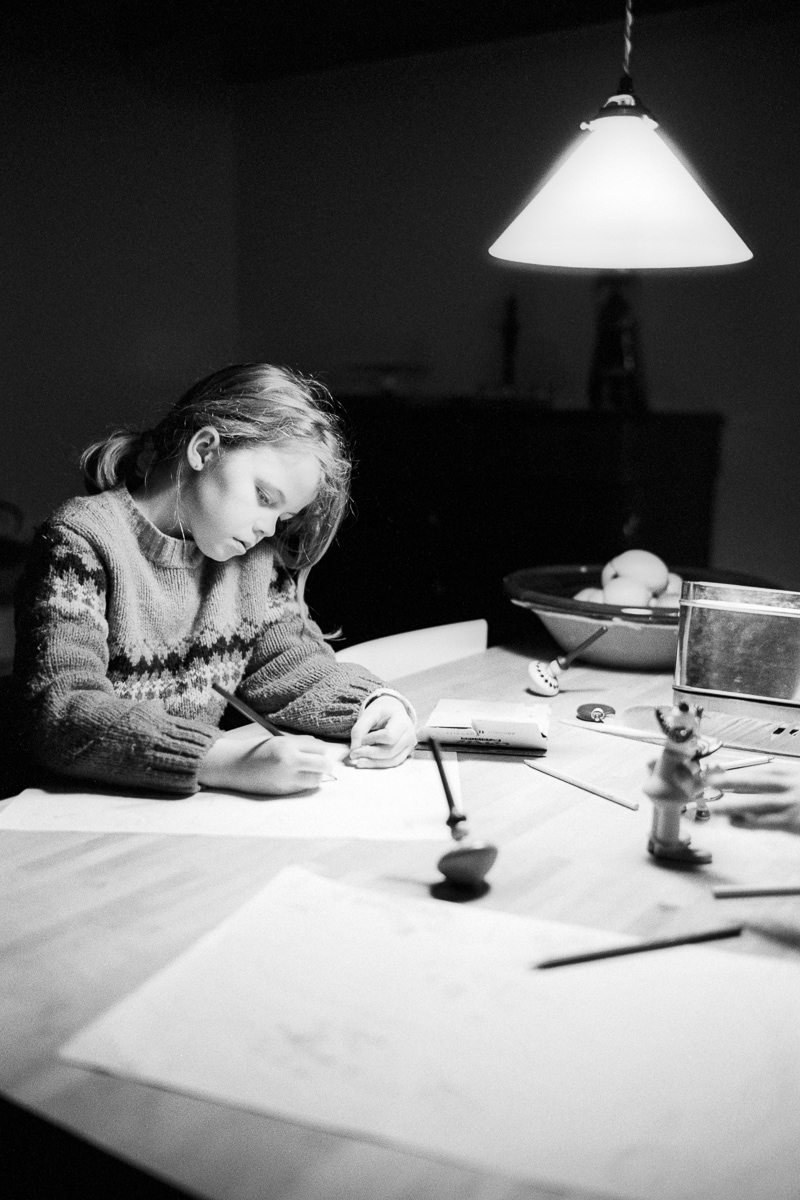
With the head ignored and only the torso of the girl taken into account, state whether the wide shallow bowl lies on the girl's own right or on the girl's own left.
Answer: on the girl's own left

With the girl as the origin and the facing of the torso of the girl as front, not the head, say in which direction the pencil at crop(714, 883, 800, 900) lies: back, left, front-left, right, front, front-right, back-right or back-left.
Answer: front

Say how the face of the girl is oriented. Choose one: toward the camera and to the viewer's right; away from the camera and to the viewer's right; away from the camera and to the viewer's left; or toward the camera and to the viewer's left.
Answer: toward the camera and to the viewer's right

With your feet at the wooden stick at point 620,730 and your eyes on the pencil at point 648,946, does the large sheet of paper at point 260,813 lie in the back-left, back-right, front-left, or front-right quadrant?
front-right

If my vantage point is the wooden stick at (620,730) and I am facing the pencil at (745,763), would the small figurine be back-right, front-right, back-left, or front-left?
front-right

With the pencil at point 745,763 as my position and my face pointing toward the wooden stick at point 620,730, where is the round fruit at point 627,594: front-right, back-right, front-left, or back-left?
front-right

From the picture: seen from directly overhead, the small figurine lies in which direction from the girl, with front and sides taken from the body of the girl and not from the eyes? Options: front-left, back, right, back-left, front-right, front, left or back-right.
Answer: front

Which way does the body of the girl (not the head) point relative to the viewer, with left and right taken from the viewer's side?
facing the viewer and to the right of the viewer

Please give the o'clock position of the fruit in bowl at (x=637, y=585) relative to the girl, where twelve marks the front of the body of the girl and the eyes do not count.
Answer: The fruit in bowl is roughly at 10 o'clock from the girl.

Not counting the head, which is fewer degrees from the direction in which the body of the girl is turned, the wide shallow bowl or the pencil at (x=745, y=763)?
the pencil

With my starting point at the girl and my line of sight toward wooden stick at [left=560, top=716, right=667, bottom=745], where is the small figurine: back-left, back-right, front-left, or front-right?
front-right
